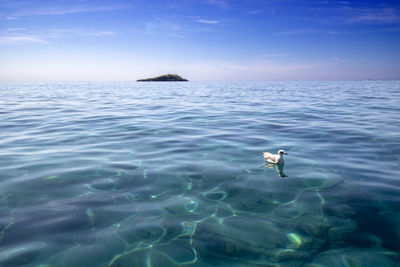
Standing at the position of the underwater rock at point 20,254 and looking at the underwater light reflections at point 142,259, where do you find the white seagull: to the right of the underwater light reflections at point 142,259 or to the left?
left

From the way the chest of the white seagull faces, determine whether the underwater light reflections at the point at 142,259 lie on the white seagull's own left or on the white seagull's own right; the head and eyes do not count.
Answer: on the white seagull's own right

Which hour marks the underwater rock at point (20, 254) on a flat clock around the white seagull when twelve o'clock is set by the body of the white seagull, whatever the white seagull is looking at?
The underwater rock is roughly at 4 o'clock from the white seagull.

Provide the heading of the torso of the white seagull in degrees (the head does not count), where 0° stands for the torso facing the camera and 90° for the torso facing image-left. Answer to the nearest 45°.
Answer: approximately 270°
